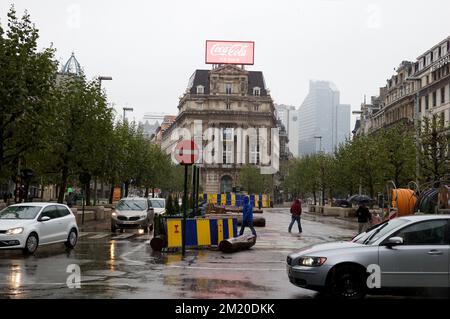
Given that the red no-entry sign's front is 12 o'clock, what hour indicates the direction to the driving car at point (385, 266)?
The driving car is roughly at 11 o'clock from the red no-entry sign.

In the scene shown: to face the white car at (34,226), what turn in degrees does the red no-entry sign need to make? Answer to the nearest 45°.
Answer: approximately 90° to its right

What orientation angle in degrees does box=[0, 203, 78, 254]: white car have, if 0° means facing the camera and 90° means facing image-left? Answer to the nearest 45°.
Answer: approximately 45°

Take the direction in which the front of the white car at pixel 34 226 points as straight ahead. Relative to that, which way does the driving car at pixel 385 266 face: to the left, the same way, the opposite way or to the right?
to the right

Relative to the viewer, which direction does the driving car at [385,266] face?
to the viewer's left

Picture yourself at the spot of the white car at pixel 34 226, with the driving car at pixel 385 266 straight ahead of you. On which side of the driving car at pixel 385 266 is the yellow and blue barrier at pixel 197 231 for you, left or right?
left

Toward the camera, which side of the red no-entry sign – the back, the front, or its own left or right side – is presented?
front

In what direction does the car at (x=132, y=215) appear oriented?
toward the camera

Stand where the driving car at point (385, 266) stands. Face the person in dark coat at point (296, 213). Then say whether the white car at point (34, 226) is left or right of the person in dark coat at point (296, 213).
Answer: left

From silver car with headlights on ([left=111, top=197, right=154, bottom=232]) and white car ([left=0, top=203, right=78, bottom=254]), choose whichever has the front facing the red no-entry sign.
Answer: the silver car with headlights on

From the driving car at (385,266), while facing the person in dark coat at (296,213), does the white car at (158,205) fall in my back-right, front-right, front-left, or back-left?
front-left

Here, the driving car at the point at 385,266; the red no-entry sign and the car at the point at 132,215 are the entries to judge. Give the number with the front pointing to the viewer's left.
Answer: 1

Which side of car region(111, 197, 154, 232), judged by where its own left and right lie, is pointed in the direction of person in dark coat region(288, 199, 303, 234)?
left

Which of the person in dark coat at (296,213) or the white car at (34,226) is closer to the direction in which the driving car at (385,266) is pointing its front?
the white car

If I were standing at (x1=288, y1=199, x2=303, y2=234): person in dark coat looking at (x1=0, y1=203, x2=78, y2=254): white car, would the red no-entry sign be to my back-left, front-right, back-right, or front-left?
front-left

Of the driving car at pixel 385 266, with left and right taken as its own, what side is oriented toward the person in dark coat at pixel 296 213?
right
